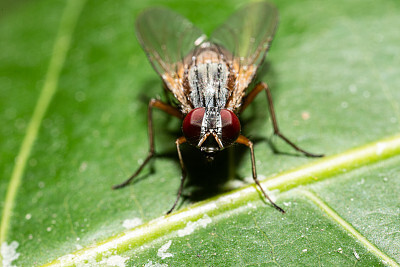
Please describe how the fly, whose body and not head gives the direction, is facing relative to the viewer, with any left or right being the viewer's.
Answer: facing the viewer
